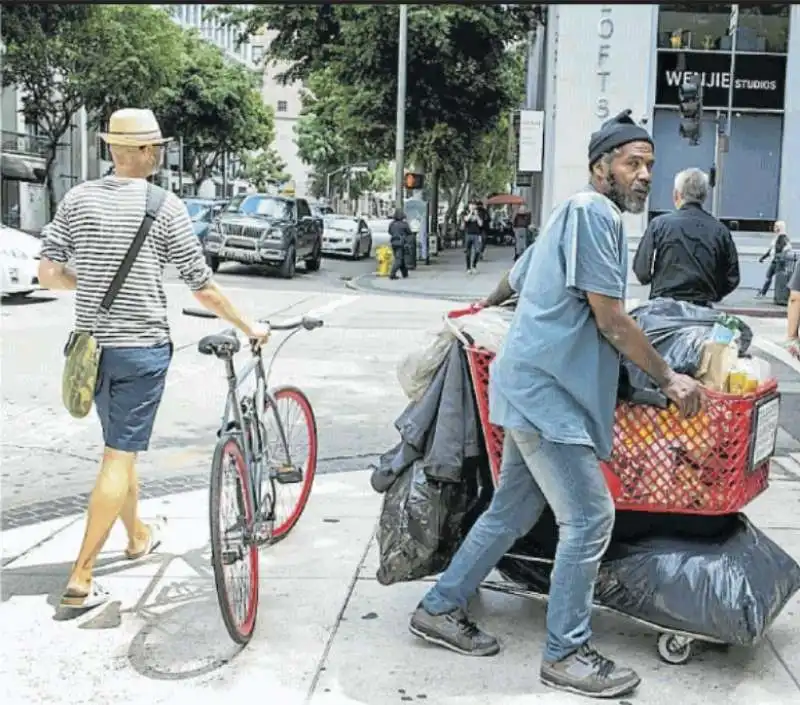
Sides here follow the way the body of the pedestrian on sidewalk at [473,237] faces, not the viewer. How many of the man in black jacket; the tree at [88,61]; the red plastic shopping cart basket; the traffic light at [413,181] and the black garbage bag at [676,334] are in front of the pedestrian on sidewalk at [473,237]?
3

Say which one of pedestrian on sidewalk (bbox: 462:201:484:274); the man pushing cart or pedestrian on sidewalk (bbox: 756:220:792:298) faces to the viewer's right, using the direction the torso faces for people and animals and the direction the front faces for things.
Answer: the man pushing cart

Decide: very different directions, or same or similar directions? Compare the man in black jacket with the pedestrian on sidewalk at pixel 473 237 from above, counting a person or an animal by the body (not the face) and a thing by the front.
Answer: very different directions

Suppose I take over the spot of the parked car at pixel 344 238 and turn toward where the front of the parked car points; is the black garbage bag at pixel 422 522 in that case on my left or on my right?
on my left

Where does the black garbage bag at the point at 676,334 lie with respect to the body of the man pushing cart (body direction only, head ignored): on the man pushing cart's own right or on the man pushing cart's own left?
on the man pushing cart's own left

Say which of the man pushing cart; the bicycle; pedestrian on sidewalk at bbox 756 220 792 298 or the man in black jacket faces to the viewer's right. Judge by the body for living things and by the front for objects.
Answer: the man pushing cart

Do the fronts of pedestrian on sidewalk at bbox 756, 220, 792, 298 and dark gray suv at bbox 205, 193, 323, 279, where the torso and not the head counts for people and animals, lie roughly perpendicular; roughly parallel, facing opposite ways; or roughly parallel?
roughly perpendicular

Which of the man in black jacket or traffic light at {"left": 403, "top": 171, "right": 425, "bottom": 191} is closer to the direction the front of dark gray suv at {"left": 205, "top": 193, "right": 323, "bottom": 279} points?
the man in black jacket

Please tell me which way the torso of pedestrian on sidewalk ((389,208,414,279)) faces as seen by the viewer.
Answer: away from the camera

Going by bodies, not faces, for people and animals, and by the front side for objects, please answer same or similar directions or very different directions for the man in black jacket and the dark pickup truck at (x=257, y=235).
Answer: very different directions
